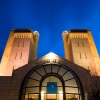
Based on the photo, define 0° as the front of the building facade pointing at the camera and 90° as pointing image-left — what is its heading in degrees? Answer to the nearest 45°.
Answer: approximately 0°
